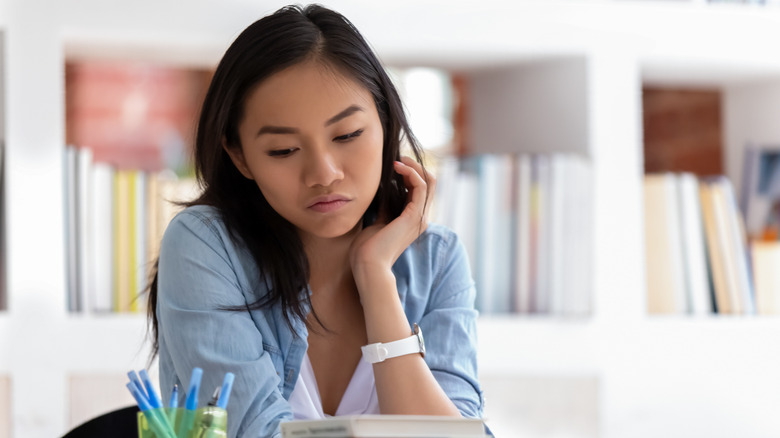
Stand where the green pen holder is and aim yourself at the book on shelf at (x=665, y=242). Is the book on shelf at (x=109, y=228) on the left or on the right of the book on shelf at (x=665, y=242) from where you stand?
left

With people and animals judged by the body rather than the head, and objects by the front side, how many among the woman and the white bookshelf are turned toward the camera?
2

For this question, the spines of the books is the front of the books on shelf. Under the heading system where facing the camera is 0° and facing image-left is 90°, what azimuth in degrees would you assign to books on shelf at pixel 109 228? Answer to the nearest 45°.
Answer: approximately 0°
